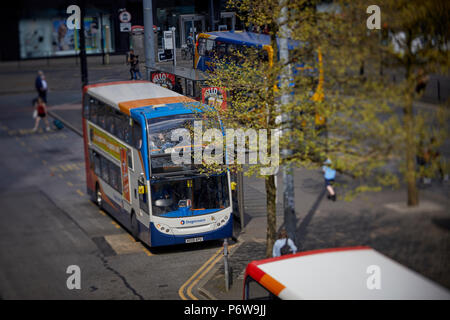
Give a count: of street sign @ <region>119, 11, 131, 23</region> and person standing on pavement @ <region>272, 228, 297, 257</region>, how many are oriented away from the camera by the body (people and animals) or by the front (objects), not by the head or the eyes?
1

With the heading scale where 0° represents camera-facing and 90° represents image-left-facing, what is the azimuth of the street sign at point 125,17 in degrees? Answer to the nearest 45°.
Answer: approximately 0°

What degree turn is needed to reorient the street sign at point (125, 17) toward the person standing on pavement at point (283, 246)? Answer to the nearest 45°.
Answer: approximately 45° to its left

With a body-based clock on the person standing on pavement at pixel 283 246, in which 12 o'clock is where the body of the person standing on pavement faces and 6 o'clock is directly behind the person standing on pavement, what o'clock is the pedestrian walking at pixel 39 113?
The pedestrian walking is roughly at 11 o'clock from the person standing on pavement.

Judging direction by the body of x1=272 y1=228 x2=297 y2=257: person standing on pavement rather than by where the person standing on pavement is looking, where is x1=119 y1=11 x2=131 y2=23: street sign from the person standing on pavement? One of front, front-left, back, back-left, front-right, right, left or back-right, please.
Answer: front-left

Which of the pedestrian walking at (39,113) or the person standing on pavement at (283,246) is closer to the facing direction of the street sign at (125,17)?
the person standing on pavement

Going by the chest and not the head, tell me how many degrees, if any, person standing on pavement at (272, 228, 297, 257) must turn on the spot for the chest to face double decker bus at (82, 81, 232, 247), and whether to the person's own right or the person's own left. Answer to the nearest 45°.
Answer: approximately 45° to the person's own left

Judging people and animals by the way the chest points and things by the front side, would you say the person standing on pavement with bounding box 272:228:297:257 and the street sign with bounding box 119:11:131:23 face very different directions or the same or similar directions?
very different directions

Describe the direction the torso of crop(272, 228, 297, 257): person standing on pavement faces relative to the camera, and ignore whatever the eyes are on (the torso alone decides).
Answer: away from the camera
